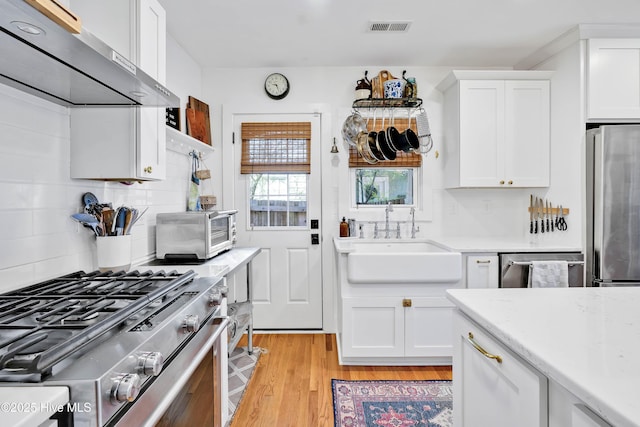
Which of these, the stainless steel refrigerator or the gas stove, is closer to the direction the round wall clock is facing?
the gas stove

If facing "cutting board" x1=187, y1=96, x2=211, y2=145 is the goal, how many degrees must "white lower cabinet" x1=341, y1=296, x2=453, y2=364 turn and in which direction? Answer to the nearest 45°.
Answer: approximately 90° to its right

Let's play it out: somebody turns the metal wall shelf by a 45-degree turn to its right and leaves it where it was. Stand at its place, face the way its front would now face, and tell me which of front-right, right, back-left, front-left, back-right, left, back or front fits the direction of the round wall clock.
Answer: front-right

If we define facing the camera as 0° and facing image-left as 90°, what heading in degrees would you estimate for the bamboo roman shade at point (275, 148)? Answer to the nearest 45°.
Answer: approximately 0°

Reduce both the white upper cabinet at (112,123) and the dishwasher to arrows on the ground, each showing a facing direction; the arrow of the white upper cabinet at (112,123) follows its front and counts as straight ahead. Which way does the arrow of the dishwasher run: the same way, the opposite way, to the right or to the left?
to the right

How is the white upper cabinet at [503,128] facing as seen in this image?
toward the camera

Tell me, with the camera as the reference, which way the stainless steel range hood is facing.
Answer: facing the viewer and to the right of the viewer

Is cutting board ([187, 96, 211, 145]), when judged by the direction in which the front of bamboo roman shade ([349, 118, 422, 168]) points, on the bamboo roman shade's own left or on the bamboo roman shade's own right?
on the bamboo roman shade's own right

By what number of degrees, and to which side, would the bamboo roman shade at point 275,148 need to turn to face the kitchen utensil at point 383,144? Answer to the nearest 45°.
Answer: approximately 45° to its left

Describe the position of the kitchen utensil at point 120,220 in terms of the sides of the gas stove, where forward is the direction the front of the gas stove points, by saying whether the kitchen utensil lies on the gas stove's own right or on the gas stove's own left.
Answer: on the gas stove's own left

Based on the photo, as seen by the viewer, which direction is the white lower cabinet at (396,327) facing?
toward the camera

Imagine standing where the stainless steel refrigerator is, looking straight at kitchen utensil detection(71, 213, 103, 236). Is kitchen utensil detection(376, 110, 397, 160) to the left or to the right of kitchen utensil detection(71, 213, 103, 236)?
right

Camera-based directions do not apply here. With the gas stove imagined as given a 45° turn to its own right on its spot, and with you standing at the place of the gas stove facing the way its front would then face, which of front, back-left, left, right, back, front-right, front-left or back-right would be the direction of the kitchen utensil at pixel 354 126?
back-left

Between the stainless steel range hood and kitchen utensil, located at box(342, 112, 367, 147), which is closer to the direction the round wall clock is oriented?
the stainless steel range hood

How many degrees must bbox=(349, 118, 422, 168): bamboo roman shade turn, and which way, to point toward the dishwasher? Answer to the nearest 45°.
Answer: approximately 45° to its left

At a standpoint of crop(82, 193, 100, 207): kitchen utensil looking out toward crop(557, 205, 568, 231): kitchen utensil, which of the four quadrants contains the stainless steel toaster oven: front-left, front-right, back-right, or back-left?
front-left
